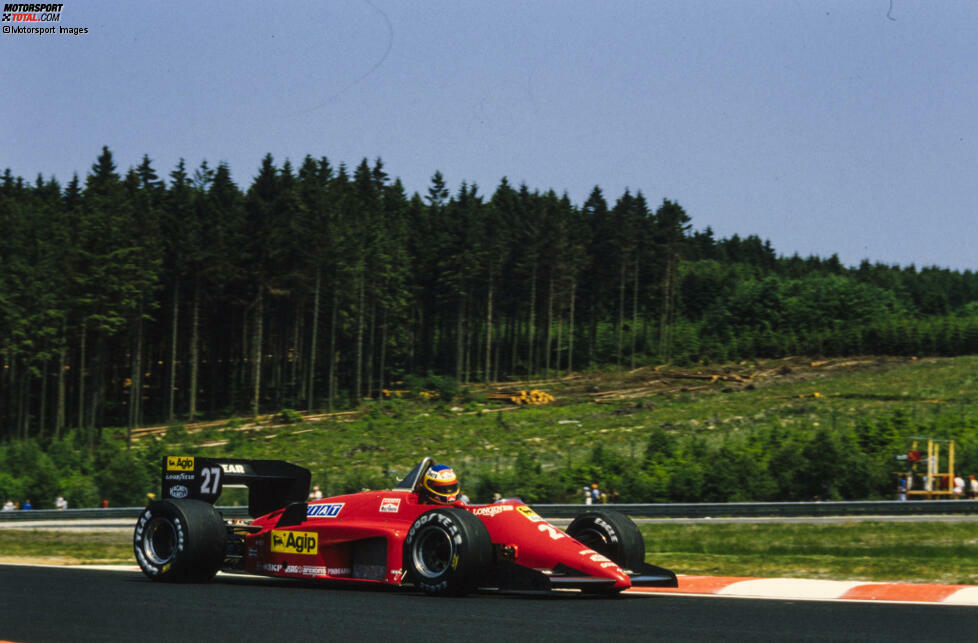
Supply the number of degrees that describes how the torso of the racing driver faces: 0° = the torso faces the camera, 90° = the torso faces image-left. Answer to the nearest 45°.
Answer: approximately 315°

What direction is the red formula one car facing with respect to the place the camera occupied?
facing the viewer and to the right of the viewer
